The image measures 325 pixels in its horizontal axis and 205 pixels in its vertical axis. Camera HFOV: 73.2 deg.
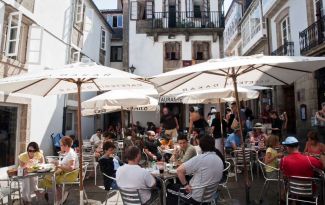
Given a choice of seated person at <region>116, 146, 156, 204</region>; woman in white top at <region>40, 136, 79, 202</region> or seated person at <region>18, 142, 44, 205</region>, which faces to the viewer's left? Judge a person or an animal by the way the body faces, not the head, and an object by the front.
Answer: the woman in white top

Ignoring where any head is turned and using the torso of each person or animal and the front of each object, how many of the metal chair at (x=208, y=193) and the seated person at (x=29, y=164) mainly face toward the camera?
1

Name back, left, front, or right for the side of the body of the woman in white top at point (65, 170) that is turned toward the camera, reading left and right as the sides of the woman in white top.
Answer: left

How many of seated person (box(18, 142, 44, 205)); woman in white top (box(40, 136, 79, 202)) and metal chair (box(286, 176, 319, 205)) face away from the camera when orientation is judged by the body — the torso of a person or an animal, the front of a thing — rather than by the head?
1

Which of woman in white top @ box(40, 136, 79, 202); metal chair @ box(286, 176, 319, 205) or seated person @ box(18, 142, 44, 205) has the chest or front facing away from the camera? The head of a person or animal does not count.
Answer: the metal chair

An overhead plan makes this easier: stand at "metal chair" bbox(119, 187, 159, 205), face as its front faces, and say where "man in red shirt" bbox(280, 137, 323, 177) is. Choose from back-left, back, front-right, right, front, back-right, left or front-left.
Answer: front-right

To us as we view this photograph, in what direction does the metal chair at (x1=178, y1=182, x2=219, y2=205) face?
facing away from the viewer and to the left of the viewer

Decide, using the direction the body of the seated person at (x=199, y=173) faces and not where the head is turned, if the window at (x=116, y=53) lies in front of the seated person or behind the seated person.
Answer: in front

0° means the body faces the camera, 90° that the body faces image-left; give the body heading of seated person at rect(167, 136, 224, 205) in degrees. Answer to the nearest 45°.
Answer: approximately 135°

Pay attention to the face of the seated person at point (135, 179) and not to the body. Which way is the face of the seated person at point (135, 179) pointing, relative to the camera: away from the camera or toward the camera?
away from the camera

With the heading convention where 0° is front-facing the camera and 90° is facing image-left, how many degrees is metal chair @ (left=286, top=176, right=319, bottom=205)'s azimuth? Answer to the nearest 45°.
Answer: approximately 180°

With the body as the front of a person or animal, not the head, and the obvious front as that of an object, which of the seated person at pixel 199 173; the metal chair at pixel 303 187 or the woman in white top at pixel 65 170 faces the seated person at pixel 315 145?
the metal chair

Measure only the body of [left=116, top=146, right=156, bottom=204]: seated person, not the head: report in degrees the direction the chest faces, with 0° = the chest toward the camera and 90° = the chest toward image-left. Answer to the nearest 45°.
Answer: approximately 225°
